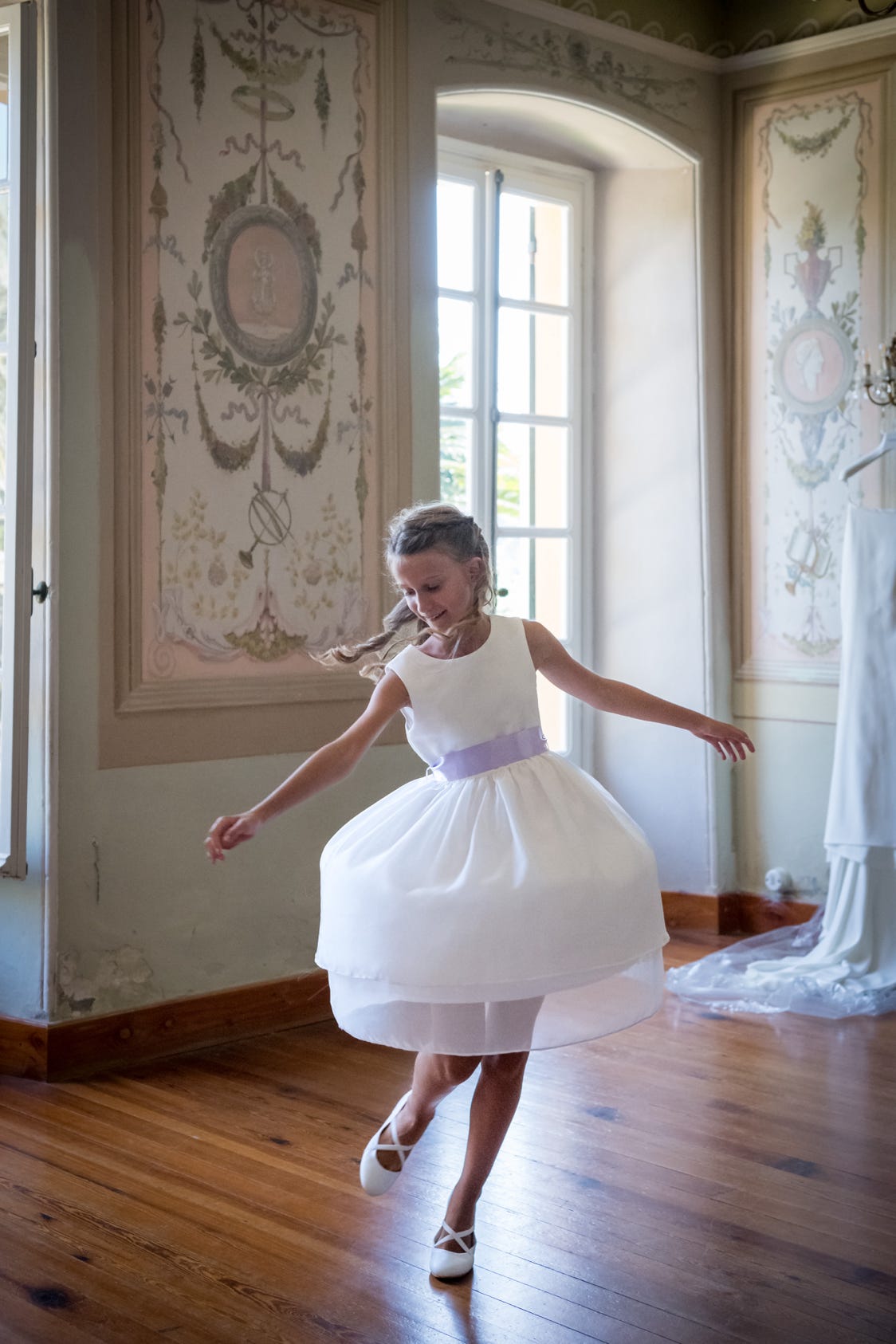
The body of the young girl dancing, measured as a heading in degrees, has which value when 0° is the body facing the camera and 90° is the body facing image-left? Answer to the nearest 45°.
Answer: approximately 0°

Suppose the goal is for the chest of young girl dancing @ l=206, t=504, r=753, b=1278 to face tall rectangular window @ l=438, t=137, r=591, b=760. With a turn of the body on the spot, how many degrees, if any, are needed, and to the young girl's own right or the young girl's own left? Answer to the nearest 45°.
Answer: approximately 180°

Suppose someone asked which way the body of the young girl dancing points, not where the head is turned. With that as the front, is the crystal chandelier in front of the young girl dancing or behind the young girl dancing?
behind
